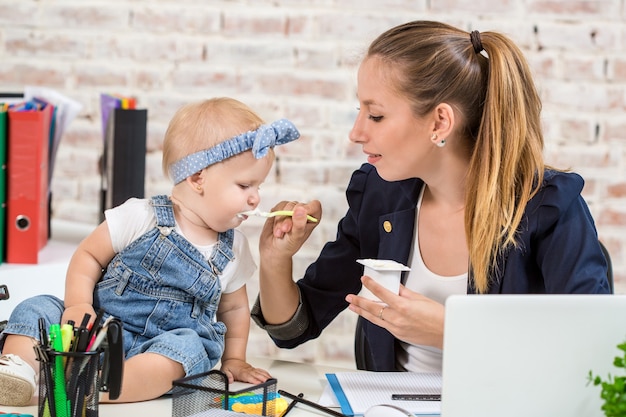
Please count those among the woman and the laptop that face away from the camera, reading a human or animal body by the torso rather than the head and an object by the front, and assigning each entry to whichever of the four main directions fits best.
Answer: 1

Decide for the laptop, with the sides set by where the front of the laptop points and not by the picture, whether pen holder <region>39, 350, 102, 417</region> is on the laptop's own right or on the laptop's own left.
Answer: on the laptop's own left

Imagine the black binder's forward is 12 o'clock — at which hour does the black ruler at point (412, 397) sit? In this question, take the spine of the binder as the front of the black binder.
The black ruler is roughly at 11 o'clock from the black binder.

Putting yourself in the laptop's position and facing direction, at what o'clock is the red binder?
The red binder is roughly at 10 o'clock from the laptop.

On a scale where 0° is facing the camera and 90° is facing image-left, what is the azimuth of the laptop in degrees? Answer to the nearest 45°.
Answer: approximately 180°

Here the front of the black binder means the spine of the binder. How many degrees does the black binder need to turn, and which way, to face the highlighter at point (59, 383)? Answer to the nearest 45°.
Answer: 0° — it already faces it

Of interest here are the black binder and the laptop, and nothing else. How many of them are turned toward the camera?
1

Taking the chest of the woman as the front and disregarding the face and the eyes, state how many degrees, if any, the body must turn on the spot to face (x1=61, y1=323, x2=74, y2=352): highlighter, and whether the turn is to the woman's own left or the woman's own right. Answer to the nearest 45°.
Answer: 0° — they already face it

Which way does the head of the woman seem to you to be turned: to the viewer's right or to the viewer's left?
to the viewer's left

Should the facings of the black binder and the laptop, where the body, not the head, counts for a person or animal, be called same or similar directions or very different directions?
very different directions
